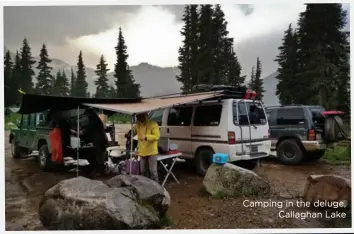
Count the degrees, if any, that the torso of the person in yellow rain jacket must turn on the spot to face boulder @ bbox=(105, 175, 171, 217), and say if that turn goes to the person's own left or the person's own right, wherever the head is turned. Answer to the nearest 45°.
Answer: approximately 45° to the person's own left

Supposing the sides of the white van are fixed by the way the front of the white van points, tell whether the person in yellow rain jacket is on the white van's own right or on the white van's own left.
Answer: on the white van's own left

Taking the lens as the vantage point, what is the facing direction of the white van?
facing away from the viewer and to the left of the viewer

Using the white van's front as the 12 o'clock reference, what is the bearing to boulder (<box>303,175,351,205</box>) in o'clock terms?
The boulder is roughly at 6 o'clock from the white van.

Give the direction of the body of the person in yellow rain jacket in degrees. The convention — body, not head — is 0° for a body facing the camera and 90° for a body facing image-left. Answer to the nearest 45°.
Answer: approximately 45°

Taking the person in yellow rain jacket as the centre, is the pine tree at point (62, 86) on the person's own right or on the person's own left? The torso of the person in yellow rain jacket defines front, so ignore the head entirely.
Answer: on the person's own right

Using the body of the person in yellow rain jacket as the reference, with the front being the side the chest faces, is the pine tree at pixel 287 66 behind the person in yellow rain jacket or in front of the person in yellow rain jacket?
behind

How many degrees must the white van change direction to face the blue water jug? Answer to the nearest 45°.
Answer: approximately 135° to its left

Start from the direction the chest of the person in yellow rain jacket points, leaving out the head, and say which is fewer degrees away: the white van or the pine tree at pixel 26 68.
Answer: the pine tree
